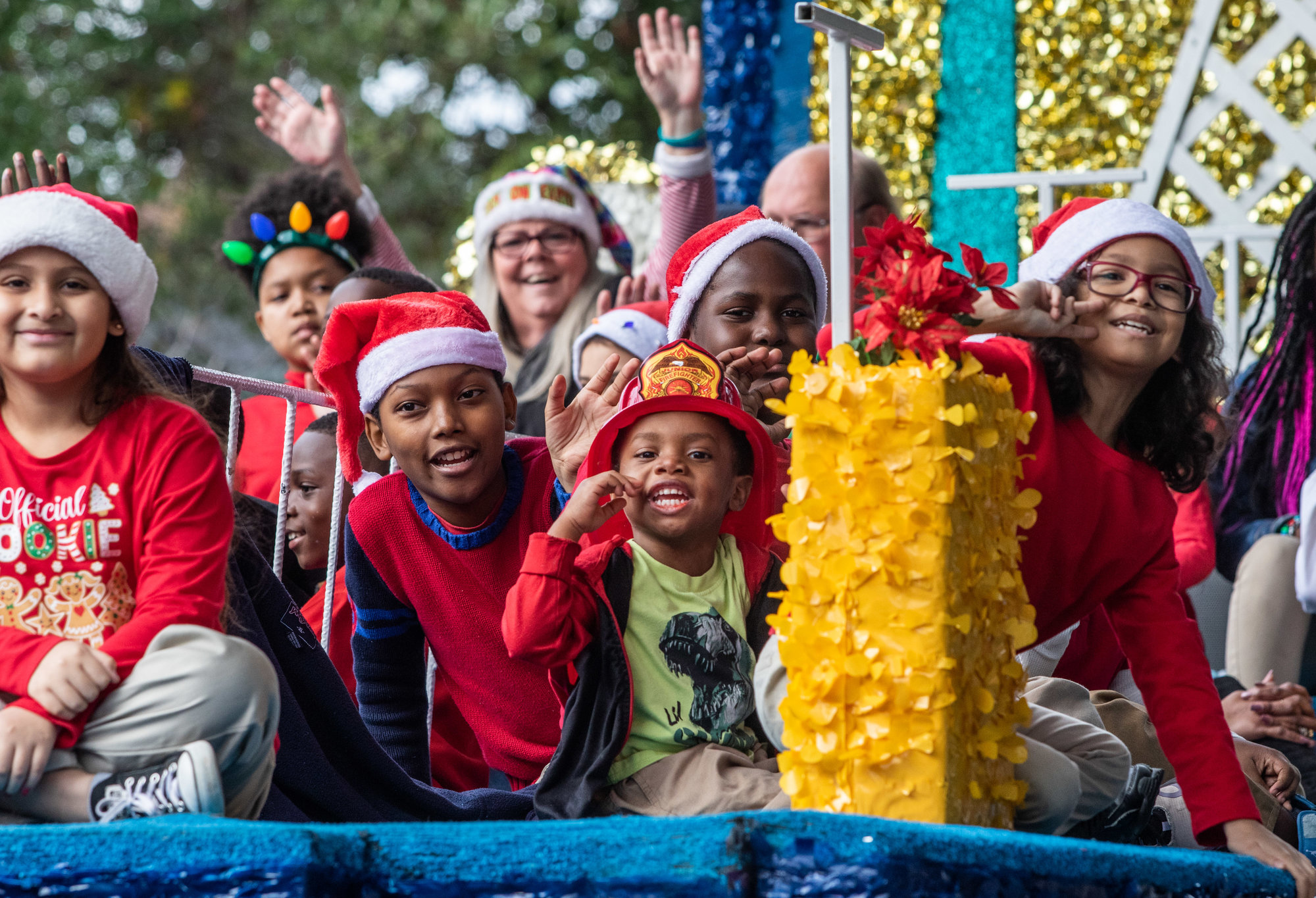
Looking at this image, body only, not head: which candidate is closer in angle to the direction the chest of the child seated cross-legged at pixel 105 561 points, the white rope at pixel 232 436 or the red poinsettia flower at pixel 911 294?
the red poinsettia flower

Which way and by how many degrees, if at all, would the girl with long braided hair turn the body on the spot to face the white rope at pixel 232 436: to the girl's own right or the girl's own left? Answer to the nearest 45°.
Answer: approximately 90° to the girl's own right

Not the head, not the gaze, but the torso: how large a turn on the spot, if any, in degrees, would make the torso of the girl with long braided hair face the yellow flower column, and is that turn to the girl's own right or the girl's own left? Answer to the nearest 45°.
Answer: approximately 45° to the girl's own right

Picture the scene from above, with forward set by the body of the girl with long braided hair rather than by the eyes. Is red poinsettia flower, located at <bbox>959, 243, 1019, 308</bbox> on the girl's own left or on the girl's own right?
on the girl's own right

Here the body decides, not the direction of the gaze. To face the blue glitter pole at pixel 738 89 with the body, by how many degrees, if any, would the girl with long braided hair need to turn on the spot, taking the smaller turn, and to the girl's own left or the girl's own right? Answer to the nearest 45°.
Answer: approximately 180°

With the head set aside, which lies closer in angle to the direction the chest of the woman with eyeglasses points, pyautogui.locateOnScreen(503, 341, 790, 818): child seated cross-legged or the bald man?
the child seated cross-legged

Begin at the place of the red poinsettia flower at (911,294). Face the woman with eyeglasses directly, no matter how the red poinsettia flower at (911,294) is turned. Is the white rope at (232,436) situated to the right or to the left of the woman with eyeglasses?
left
